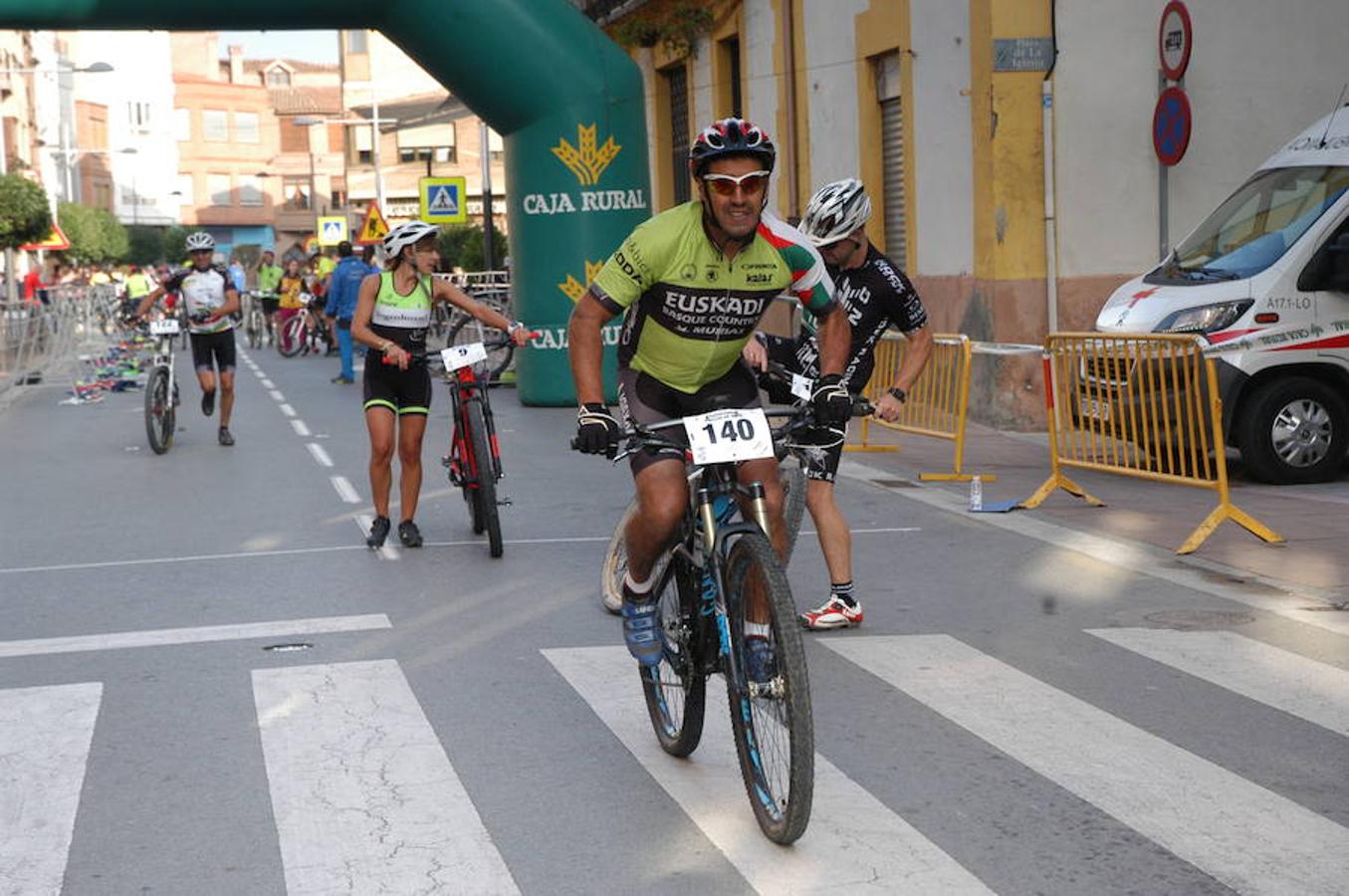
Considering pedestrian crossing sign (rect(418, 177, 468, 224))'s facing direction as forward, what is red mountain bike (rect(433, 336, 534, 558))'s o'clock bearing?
The red mountain bike is roughly at 12 o'clock from the pedestrian crossing sign.

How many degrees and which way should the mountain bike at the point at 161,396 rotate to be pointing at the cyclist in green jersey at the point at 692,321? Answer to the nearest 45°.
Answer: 0° — it already faces them

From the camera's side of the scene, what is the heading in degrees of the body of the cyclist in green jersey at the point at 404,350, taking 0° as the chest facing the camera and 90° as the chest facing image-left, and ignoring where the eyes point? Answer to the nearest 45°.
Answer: approximately 0°

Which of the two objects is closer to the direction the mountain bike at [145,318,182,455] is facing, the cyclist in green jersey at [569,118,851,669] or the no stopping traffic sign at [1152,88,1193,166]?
the cyclist in green jersey

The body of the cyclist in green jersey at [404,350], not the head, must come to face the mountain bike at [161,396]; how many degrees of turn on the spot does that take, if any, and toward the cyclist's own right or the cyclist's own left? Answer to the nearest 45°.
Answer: approximately 180°

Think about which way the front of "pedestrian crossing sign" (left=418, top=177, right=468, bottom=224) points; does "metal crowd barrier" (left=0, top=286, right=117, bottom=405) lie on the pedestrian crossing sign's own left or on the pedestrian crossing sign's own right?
on the pedestrian crossing sign's own right

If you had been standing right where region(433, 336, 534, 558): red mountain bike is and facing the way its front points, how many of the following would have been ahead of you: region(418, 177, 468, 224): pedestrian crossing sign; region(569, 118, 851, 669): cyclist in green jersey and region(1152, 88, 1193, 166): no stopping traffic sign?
1

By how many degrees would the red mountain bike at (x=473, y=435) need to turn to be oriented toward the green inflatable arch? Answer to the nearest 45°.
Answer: approximately 180°

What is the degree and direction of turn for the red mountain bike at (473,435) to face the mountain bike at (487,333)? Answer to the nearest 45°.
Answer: approximately 180°

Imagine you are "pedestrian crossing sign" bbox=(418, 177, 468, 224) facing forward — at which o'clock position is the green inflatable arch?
The green inflatable arch is roughly at 12 o'clock from the pedestrian crossing sign.
